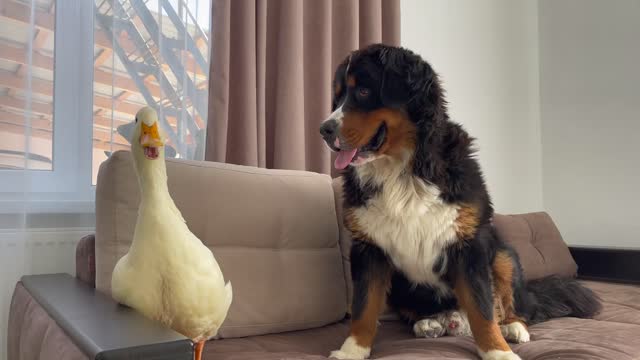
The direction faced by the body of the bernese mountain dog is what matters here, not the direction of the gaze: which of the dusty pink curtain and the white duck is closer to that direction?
the white duck

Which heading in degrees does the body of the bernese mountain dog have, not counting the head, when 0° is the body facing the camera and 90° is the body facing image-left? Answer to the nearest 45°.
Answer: approximately 45°

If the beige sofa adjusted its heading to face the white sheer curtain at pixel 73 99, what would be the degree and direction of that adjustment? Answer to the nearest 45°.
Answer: approximately 135° to its right

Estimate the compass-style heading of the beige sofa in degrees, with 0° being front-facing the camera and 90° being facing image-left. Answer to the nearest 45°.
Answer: approximately 315°

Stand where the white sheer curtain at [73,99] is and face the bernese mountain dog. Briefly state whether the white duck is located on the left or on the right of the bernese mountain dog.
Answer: right

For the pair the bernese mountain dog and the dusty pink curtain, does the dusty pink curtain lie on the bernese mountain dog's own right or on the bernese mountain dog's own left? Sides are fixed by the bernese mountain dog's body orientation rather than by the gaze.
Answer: on the bernese mountain dog's own right
